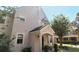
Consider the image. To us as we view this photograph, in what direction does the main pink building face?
facing the viewer and to the right of the viewer

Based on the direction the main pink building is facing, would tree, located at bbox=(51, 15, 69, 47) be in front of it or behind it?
in front
